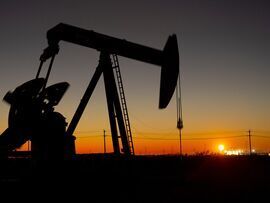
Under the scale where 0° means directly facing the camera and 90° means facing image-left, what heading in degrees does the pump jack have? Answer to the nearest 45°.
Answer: approximately 270°
